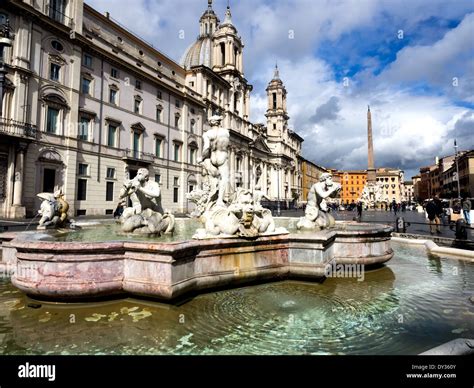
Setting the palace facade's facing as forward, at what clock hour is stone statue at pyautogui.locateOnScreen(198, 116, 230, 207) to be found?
The stone statue is roughly at 1 o'clock from the palace facade.

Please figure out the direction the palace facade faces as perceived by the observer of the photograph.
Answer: facing the viewer and to the right of the viewer

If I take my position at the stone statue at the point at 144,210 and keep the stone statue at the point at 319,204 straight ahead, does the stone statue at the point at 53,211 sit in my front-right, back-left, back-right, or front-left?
back-left

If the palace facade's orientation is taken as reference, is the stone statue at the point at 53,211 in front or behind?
in front

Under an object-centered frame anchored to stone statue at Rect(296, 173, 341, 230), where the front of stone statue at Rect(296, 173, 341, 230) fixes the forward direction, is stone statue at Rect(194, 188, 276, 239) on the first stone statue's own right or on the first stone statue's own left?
on the first stone statue's own right

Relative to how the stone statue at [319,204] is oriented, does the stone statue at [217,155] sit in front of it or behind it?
behind

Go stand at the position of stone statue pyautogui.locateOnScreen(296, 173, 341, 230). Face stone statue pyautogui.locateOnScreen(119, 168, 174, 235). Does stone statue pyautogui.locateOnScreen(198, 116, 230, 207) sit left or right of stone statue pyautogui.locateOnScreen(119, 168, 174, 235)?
right
